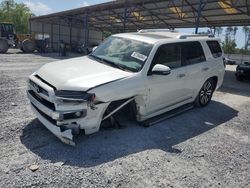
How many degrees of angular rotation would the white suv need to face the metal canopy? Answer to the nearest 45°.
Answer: approximately 135° to its right

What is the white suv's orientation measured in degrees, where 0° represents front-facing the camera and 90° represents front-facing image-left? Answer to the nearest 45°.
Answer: approximately 45°

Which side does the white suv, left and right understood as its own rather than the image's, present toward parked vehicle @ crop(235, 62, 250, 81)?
back
